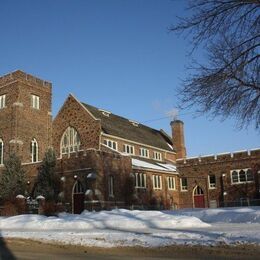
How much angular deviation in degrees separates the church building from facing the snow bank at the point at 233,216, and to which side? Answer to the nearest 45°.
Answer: approximately 90° to its left

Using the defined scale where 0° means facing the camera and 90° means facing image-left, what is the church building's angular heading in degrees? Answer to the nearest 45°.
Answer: approximately 45°

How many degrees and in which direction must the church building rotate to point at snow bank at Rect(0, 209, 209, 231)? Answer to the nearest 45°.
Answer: approximately 45° to its left
